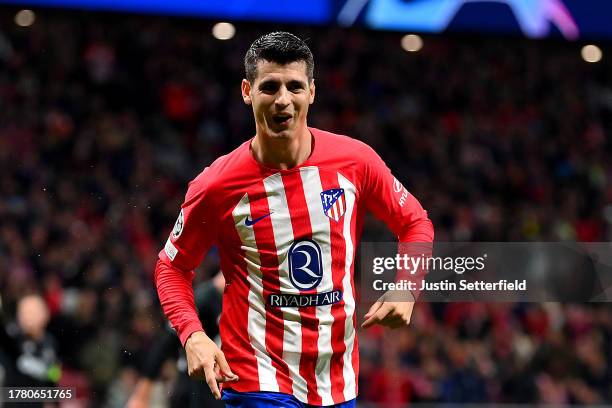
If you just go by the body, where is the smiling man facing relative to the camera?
toward the camera

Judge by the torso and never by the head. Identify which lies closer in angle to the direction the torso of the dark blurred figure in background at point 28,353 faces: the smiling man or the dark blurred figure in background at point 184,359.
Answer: the smiling man

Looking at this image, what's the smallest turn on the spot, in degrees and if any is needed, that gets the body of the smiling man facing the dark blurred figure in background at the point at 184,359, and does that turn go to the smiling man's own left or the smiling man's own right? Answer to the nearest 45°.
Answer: approximately 180°

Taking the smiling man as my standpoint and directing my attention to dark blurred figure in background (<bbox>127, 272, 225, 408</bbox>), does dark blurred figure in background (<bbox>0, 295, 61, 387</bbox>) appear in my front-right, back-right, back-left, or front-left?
front-left

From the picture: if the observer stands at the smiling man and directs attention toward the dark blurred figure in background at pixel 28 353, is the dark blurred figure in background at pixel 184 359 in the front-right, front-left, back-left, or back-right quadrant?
front-right

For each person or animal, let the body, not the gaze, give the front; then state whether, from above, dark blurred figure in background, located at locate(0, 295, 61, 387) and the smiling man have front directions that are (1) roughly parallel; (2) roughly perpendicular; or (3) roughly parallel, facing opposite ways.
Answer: roughly parallel

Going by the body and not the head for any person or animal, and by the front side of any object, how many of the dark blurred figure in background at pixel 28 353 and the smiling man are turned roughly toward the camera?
2

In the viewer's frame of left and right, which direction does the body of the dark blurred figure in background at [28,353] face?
facing the viewer

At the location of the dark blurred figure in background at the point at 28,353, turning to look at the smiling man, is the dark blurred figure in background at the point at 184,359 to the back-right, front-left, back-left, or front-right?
front-left

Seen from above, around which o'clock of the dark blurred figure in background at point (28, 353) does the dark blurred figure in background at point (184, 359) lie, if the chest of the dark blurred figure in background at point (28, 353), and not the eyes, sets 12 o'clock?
the dark blurred figure in background at point (184, 359) is roughly at 10 o'clock from the dark blurred figure in background at point (28, 353).

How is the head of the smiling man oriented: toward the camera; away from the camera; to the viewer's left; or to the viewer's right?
toward the camera

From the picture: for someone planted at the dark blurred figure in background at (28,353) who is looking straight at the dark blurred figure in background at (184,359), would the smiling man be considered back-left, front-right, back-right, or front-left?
front-right

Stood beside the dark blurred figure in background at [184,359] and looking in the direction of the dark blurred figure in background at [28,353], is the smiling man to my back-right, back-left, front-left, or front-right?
back-left

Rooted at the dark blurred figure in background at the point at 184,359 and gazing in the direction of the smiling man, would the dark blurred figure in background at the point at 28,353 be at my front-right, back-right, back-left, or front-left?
back-right
